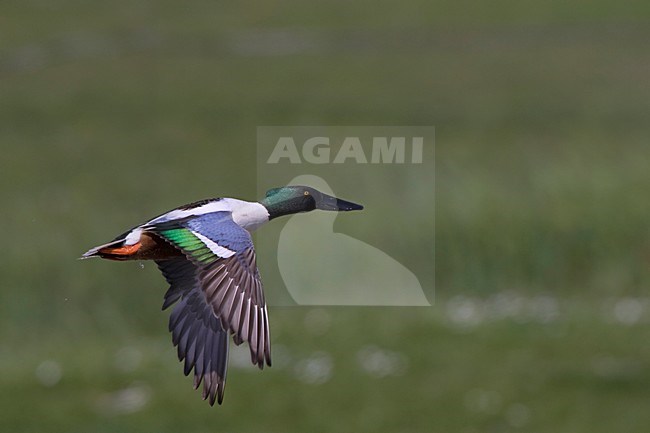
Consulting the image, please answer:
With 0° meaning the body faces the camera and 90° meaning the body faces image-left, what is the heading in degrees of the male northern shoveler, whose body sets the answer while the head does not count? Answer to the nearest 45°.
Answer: approximately 270°
